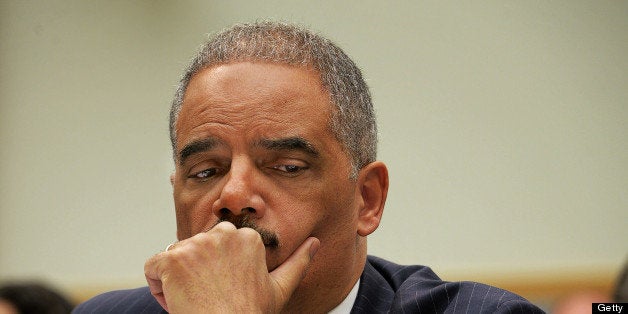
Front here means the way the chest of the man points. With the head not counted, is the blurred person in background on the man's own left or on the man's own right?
on the man's own right

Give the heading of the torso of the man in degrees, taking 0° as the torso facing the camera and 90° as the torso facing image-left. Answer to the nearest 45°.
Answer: approximately 45°
